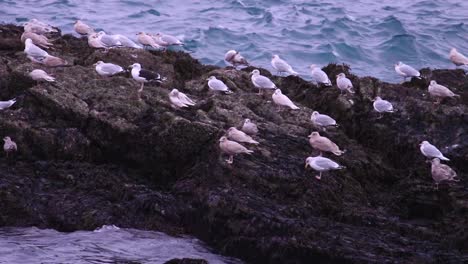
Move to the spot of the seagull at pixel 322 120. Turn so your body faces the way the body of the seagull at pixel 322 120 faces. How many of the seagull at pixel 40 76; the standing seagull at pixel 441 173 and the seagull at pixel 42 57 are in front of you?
2

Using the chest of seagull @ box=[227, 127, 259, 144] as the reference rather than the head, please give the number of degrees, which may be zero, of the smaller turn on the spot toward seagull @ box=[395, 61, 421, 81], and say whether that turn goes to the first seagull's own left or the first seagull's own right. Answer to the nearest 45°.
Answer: approximately 135° to the first seagull's own right

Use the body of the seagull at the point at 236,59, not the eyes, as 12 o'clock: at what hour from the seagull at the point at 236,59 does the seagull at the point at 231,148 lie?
the seagull at the point at 231,148 is roughly at 9 o'clock from the seagull at the point at 236,59.

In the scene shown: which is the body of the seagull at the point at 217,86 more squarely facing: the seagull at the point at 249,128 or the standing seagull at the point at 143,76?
the standing seagull

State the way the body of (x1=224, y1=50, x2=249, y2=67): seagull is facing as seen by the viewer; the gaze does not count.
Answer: to the viewer's left

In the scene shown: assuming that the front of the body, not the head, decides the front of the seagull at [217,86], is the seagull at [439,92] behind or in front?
behind

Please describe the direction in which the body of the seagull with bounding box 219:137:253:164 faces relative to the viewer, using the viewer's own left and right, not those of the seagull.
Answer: facing to the left of the viewer

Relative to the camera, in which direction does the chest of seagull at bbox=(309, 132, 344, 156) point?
to the viewer's left

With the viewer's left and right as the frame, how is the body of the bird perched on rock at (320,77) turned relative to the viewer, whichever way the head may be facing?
facing to the left of the viewer

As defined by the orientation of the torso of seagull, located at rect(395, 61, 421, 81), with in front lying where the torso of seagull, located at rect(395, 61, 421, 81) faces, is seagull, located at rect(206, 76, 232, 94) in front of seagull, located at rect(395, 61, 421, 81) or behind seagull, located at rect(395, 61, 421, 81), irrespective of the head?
in front

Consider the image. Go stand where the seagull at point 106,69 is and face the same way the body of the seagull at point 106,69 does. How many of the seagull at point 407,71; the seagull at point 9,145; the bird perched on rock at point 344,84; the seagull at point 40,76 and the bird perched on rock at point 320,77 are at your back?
3

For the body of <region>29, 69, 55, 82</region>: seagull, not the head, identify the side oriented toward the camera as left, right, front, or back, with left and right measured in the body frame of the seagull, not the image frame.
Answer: left

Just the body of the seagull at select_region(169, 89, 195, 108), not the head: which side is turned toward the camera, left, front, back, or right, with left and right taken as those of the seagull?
left

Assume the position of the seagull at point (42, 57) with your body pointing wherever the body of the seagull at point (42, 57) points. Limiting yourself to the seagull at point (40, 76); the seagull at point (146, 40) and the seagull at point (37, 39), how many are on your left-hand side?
1
